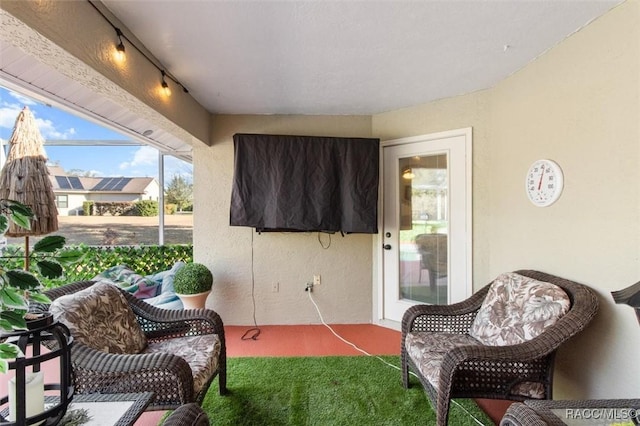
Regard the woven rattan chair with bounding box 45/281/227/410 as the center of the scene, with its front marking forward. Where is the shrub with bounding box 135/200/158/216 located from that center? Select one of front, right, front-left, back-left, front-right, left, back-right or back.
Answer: back-left

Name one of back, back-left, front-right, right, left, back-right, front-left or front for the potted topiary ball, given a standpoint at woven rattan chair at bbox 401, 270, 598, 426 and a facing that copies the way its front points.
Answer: front-right

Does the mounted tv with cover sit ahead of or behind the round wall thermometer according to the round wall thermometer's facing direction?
ahead

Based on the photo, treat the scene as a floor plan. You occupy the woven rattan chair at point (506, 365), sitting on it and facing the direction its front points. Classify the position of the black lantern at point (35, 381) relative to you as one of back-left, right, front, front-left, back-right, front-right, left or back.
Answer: front

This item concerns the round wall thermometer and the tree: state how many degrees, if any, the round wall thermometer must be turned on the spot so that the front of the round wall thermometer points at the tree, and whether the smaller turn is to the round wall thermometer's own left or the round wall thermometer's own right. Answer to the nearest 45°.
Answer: approximately 45° to the round wall thermometer's own right

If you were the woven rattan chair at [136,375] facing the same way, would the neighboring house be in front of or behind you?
behind

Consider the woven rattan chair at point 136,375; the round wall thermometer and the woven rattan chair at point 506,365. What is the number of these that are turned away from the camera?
0

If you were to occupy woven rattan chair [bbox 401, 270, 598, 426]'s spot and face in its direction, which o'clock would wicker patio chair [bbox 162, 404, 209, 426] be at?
The wicker patio chair is roughly at 12 o'clock from the woven rattan chair.

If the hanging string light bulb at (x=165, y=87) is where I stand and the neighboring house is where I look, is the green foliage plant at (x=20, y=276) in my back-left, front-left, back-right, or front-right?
back-left

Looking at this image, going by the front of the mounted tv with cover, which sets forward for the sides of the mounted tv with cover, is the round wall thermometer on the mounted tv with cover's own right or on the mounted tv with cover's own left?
on the mounted tv with cover's own left

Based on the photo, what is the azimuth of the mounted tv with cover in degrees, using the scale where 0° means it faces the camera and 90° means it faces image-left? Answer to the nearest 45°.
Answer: approximately 0°

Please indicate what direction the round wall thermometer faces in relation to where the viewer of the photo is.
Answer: facing the viewer and to the left of the viewer

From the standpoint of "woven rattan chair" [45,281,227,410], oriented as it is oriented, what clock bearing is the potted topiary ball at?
The potted topiary ball is roughly at 8 o'clock from the woven rattan chair.

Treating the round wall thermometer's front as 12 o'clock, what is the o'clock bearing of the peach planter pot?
The peach planter pot is roughly at 1 o'clock from the round wall thermometer.

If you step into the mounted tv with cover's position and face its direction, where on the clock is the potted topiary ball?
The potted topiary ball is roughly at 3 o'clock from the mounted tv with cover.

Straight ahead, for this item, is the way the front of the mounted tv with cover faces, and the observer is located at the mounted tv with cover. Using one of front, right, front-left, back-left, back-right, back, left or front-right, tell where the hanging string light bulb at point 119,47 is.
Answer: front-right
